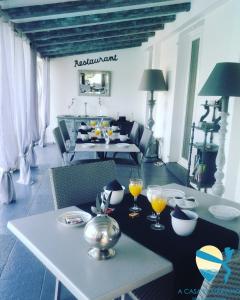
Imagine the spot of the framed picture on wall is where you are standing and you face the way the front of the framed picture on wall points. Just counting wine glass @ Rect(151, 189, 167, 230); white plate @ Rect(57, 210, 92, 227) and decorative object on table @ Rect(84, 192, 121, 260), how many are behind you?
0

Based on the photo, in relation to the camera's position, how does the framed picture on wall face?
facing the viewer

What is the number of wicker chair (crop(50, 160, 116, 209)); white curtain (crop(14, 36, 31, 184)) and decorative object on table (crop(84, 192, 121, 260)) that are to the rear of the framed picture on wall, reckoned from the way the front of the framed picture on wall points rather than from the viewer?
0

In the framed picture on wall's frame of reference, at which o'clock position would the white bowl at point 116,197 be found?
The white bowl is roughly at 12 o'clock from the framed picture on wall.

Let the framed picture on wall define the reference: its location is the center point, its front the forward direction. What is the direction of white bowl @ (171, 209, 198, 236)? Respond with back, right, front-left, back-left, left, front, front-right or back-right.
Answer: front

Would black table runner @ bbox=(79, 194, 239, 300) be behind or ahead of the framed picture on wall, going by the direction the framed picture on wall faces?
ahead

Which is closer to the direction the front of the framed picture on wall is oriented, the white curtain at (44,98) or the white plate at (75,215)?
the white plate

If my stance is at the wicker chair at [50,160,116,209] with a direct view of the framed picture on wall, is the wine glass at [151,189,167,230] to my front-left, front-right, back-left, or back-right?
back-right

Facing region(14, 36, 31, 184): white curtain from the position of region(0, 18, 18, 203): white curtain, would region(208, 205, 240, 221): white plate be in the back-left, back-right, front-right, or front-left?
back-right

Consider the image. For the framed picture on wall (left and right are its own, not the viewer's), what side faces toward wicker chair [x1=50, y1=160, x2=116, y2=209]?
front

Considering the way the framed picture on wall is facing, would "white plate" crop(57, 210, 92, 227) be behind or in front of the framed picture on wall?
in front

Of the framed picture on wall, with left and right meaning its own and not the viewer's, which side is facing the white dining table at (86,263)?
front

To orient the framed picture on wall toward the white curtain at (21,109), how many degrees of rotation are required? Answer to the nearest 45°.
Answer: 0° — it already faces it

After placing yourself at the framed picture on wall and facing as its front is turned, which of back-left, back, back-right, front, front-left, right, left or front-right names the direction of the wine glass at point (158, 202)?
front

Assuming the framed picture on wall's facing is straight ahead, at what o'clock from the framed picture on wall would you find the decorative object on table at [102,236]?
The decorative object on table is roughly at 12 o'clock from the framed picture on wall.

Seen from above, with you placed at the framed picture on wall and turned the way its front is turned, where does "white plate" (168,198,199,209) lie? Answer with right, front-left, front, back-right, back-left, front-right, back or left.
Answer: front

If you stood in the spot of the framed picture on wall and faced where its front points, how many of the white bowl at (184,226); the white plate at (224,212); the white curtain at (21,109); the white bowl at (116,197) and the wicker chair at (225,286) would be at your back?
0
